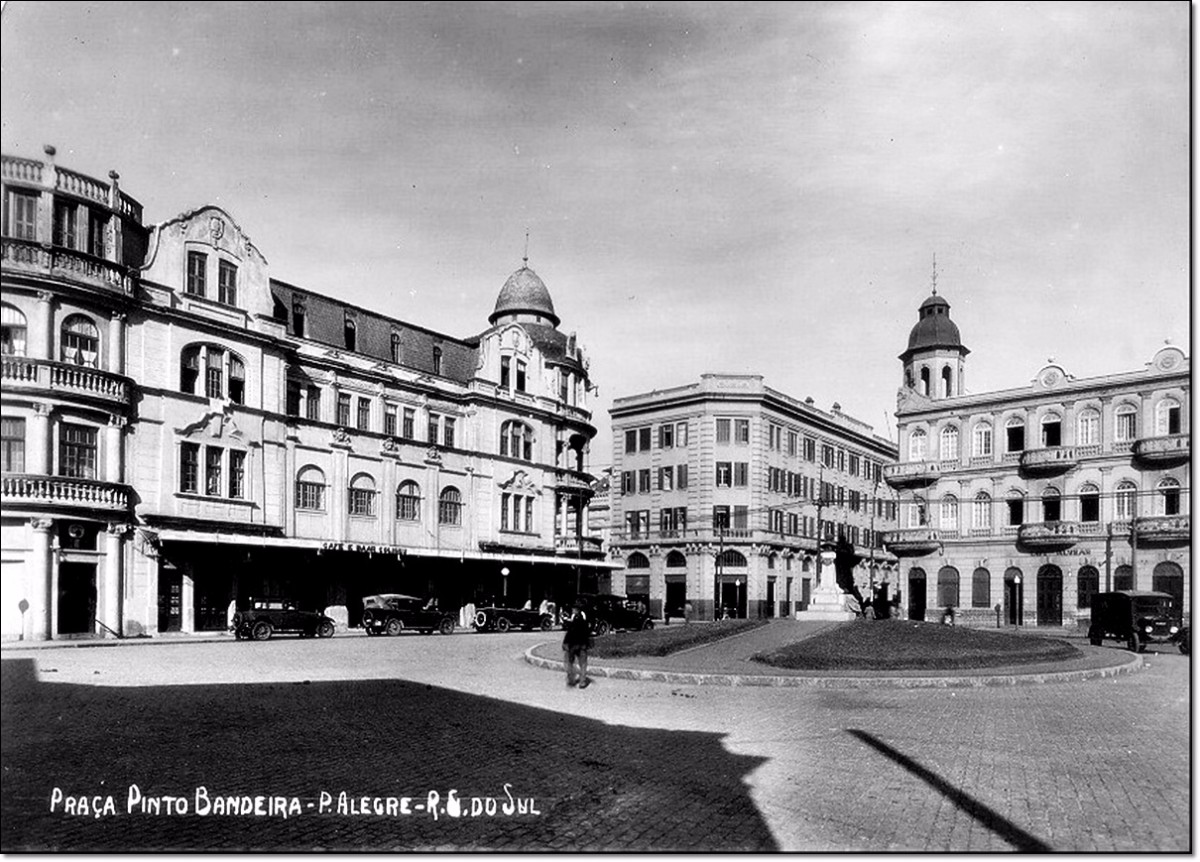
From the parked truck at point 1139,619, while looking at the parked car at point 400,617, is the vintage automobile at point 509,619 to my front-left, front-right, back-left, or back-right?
front-right

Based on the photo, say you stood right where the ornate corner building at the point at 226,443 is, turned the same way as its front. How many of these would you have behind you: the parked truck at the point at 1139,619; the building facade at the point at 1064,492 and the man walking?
0

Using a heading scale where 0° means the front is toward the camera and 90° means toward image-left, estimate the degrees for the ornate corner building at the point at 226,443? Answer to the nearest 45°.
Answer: approximately 315°

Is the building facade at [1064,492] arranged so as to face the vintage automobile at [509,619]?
no

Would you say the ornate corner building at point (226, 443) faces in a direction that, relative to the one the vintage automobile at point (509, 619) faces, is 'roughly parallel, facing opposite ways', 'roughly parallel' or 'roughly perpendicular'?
roughly perpendicular

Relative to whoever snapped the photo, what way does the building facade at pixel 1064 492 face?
facing the viewer and to the left of the viewer

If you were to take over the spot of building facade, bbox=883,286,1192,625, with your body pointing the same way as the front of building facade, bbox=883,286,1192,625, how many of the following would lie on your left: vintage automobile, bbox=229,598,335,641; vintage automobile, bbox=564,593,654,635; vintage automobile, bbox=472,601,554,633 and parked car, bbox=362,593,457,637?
0

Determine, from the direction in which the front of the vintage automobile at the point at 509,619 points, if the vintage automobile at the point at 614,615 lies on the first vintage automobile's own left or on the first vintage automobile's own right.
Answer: on the first vintage automobile's own right

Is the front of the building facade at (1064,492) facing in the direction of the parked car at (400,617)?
no
